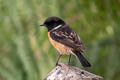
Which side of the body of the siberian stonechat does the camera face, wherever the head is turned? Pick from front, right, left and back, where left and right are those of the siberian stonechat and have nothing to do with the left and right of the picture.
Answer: left
